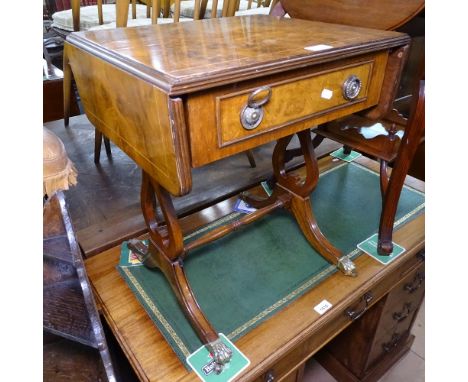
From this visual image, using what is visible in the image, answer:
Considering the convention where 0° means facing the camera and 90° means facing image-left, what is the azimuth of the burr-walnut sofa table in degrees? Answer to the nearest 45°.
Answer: approximately 315°

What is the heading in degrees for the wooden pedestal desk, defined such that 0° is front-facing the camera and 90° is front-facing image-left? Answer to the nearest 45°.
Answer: approximately 315°
